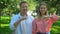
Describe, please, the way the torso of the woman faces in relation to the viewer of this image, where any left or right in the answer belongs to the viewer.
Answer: facing the viewer

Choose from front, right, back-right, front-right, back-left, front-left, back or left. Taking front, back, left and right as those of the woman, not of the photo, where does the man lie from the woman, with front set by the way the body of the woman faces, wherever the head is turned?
right
